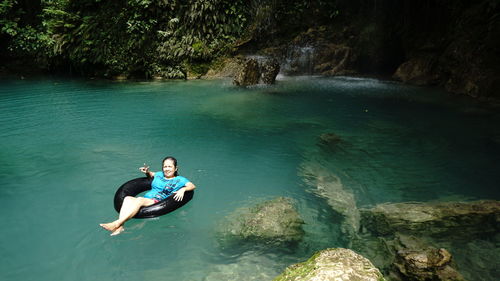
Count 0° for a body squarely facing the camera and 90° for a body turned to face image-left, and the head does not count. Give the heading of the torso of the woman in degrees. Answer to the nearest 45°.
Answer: approximately 45°

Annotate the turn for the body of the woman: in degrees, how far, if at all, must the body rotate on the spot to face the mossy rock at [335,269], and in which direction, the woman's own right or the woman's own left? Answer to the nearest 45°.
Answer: approximately 45° to the woman's own left

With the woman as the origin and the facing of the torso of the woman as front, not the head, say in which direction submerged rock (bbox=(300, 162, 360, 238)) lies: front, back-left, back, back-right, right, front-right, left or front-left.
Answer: back-left

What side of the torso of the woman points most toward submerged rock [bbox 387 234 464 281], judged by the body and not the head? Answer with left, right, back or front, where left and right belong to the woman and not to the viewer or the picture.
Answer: left

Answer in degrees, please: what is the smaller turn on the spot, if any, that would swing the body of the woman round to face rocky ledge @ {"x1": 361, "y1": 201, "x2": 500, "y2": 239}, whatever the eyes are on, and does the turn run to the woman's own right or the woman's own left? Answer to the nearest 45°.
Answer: approximately 90° to the woman's own left

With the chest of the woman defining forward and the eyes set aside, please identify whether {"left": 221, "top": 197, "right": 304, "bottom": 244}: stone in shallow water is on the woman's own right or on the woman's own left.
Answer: on the woman's own left

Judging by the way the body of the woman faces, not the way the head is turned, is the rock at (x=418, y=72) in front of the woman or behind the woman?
behind
